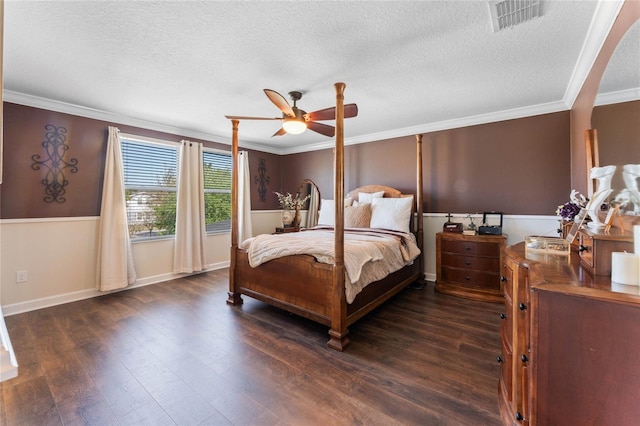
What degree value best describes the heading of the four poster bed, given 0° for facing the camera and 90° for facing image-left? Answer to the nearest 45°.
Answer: approximately 45°

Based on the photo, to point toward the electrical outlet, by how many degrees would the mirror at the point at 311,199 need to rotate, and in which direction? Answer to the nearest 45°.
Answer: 0° — it already faces it

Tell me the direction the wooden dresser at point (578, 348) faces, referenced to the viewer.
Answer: facing to the left of the viewer

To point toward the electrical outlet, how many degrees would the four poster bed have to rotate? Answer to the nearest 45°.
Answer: approximately 45° to its right

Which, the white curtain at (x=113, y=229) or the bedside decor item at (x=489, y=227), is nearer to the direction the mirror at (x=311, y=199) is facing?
the white curtain

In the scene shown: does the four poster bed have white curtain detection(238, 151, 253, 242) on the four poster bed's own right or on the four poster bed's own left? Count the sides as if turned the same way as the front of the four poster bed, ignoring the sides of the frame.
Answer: on the four poster bed's own right

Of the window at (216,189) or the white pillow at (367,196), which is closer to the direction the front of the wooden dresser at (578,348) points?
the window

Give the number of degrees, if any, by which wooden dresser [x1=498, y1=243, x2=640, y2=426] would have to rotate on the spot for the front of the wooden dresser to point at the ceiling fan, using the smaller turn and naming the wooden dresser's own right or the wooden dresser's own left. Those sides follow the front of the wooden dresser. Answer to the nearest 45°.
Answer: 0° — it already faces it

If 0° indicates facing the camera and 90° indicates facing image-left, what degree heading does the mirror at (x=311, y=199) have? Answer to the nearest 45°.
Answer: approximately 45°
